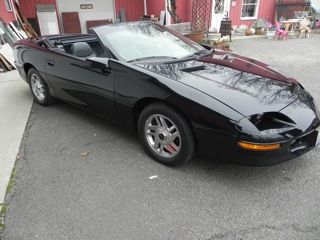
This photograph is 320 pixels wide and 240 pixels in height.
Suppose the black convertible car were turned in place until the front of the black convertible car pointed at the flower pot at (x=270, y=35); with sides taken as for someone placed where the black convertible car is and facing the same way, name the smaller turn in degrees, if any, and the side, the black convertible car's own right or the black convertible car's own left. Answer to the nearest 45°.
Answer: approximately 90° to the black convertible car's own left

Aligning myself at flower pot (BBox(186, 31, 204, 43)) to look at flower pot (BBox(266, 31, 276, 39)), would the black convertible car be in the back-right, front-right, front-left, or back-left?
back-right

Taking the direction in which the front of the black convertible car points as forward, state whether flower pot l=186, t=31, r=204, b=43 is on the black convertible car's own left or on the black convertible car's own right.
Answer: on the black convertible car's own left

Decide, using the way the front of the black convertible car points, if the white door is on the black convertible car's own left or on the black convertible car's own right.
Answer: on the black convertible car's own left

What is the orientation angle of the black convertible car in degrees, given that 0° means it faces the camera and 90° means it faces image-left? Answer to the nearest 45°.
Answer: approximately 315°
